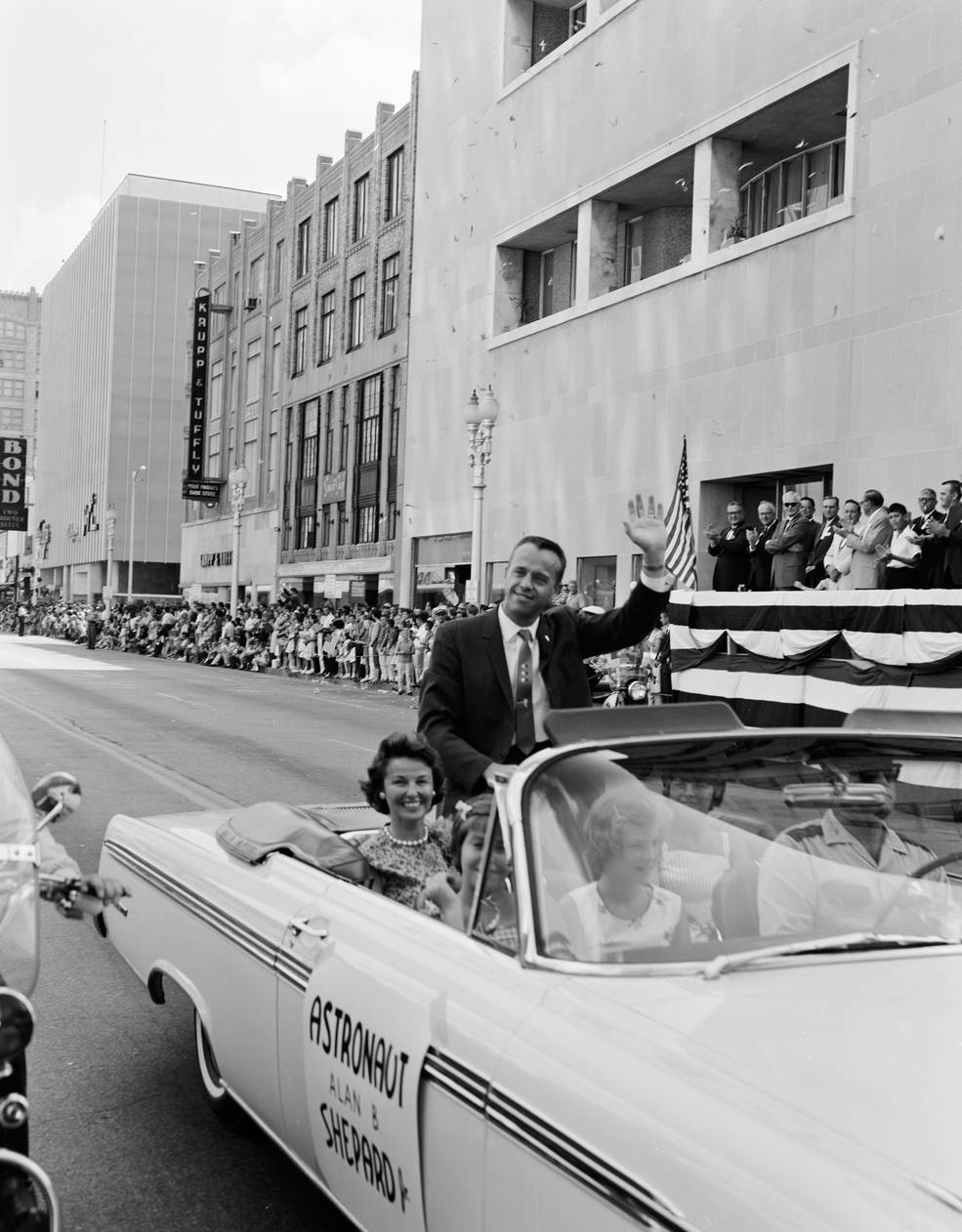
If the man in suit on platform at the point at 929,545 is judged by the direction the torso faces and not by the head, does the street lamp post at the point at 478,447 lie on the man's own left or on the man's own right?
on the man's own right

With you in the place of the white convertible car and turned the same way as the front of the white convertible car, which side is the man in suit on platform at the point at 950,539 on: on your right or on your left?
on your left

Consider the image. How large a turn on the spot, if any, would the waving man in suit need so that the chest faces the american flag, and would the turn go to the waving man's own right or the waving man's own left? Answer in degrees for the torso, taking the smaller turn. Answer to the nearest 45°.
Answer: approximately 180°

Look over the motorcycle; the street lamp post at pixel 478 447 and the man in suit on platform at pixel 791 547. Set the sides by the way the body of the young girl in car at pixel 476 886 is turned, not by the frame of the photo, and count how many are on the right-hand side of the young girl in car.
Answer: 1

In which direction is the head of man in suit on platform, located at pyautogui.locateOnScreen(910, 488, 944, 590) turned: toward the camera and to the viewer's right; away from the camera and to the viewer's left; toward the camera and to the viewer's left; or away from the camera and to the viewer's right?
toward the camera and to the viewer's left

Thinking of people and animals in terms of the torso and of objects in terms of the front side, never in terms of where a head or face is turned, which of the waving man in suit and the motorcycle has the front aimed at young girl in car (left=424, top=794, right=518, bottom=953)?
the waving man in suit

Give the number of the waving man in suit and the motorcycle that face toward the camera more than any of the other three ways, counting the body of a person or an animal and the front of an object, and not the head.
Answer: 2

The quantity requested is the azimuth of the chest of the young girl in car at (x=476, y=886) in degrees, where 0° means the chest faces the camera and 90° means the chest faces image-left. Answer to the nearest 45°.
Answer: approximately 315°

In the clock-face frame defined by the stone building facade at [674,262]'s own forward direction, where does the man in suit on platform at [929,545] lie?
The man in suit on platform is roughly at 10 o'clock from the stone building facade.

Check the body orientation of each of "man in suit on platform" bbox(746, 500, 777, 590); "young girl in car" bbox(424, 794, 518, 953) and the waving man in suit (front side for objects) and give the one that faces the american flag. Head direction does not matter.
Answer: the man in suit on platform
